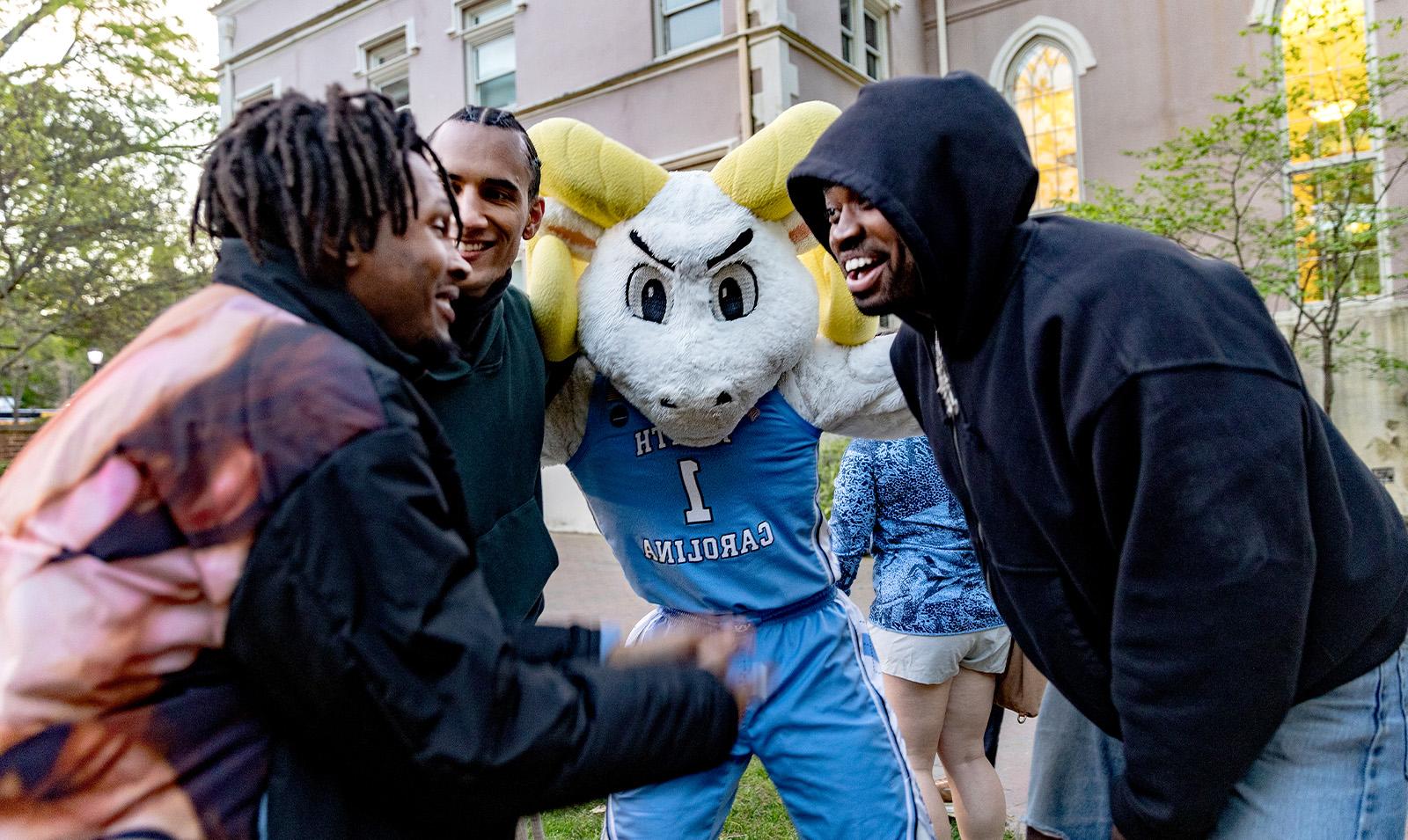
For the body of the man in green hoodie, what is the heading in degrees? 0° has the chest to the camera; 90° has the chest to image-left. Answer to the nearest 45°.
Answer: approximately 45°

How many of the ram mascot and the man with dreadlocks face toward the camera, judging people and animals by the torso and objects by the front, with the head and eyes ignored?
1

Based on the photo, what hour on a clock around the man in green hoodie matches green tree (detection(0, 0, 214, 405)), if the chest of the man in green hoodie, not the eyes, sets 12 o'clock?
The green tree is roughly at 4 o'clock from the man in green hoodie.

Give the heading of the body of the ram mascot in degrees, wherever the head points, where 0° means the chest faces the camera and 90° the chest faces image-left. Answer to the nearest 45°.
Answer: approximately 0°

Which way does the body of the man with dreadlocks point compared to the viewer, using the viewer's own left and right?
facing away from the viewer and to the right of the viewer

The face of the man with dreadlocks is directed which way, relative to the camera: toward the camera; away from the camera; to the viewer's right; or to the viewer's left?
to the viewer's right

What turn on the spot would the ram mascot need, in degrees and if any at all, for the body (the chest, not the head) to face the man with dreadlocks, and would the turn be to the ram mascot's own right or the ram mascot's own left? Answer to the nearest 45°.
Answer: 0° — they already face them

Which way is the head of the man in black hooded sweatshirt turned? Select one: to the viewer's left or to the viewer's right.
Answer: to the viewer's left

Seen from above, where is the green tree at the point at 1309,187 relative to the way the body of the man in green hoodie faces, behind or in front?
behind

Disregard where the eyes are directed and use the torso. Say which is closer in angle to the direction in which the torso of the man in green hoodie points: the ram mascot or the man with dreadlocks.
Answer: the man with dreadlocks

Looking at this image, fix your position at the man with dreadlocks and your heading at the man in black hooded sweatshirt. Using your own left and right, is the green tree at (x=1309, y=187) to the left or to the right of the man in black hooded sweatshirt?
left

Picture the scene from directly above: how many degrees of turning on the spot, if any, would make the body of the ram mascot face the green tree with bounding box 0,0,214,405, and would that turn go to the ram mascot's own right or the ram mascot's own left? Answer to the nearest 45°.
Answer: approximately 135° to the ram mascot's own right
